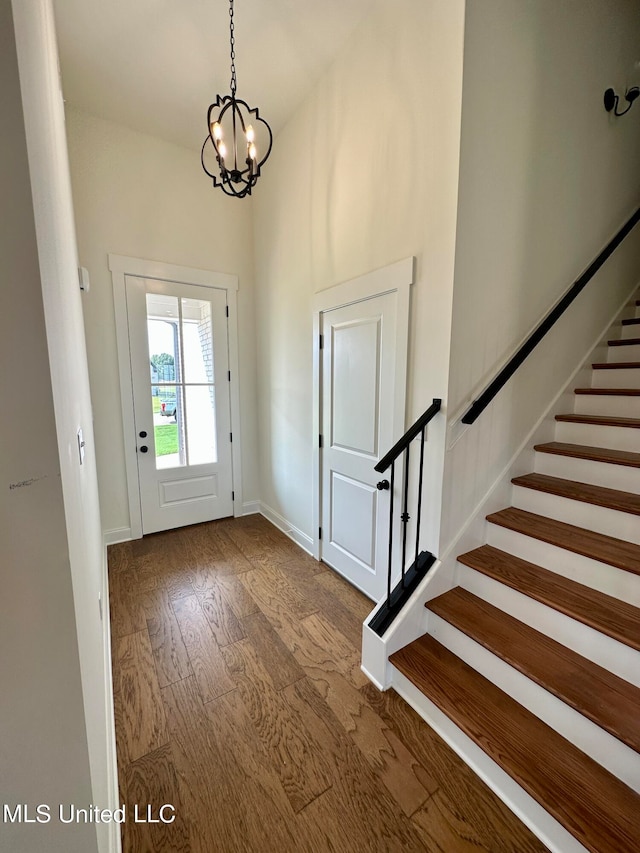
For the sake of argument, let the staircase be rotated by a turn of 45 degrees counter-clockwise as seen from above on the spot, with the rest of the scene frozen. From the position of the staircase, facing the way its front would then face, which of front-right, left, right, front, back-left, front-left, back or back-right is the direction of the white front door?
right

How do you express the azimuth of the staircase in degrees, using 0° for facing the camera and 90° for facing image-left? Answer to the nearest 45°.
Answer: approximately 45°
